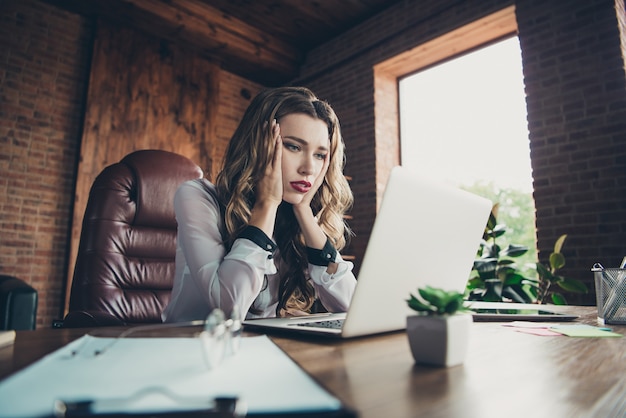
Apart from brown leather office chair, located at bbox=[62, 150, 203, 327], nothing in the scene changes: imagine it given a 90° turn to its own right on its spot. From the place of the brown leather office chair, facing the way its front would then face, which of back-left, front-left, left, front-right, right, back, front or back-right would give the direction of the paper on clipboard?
front-left

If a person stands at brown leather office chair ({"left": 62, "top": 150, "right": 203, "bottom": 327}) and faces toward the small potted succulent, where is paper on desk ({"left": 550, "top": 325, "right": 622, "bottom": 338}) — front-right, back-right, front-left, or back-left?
front-left

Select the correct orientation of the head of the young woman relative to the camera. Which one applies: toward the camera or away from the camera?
toward the camera

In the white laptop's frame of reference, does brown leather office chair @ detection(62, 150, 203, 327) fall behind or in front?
in front

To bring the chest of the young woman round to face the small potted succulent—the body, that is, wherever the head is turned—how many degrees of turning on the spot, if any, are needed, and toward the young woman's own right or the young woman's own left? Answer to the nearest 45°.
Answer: approximately 45° to the young woman's own right

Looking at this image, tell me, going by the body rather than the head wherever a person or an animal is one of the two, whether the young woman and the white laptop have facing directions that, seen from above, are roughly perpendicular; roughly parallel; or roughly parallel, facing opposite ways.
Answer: roughly parallel, facing opposite ways

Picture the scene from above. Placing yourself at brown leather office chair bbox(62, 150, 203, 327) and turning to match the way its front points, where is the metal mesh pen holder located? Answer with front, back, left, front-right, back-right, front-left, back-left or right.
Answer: front

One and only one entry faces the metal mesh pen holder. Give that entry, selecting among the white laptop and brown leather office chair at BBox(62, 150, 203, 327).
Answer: the brown leather office chair

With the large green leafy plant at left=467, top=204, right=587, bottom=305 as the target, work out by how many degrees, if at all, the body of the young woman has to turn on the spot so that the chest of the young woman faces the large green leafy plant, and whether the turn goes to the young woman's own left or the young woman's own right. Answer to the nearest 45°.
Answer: approximately 90° to the young woman's own left
